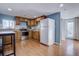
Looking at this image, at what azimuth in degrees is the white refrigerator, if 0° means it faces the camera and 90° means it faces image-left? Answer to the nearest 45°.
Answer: approximately 45°
